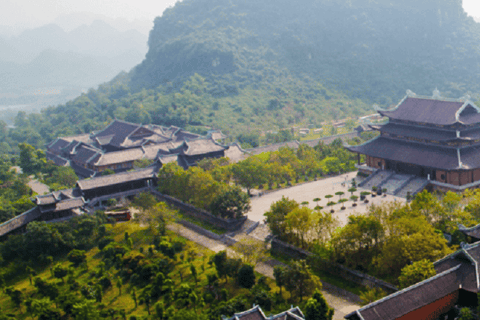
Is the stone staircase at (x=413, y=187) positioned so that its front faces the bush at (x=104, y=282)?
yes

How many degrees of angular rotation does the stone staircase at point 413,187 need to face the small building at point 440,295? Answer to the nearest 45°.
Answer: approximately 45° to its left

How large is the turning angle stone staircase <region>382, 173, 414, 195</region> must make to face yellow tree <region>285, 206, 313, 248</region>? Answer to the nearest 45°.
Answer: approximately 45° to its left

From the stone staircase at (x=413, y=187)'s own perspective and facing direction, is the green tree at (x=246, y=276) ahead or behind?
ahead

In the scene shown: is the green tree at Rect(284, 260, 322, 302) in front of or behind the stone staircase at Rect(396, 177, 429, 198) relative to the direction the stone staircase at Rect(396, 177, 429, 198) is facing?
in front

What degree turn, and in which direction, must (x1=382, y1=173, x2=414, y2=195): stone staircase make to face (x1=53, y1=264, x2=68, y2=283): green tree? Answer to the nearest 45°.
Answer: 0° — it already faces it

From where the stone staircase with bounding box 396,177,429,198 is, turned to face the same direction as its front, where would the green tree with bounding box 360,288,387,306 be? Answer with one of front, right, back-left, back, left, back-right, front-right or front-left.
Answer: front-left

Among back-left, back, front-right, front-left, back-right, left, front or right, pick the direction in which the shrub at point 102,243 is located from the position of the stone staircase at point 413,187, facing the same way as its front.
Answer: front

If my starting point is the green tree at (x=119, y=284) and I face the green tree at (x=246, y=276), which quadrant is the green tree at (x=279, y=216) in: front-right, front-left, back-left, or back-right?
front-left

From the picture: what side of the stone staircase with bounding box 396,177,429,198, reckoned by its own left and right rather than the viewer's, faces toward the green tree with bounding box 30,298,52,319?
front

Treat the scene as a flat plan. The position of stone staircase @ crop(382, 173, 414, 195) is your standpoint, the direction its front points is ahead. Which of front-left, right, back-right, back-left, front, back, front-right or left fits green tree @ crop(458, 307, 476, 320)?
front-left

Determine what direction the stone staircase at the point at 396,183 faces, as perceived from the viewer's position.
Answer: facing the viewer and to the left of the viewer

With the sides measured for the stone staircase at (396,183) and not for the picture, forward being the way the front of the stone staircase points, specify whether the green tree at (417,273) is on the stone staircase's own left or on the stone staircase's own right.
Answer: on the stone staircase's own left

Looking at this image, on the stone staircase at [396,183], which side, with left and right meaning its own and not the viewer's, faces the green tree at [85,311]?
front

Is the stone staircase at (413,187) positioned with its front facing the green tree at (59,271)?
yes

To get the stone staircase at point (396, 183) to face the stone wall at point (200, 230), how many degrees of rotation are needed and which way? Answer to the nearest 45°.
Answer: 0° — it already faces it

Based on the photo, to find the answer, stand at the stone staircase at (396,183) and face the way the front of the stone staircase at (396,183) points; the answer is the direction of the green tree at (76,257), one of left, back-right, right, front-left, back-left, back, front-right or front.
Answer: front
